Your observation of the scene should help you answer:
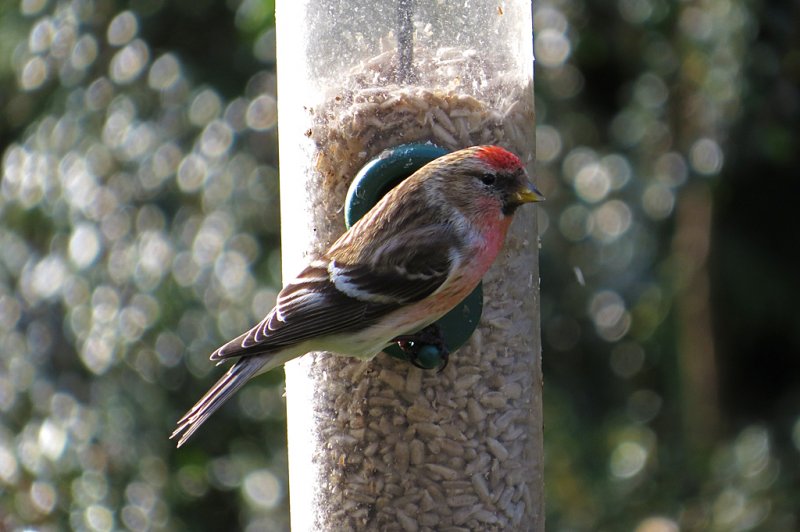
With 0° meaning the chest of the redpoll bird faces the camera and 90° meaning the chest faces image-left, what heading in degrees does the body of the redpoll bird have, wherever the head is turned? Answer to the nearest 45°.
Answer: approximately 270°
